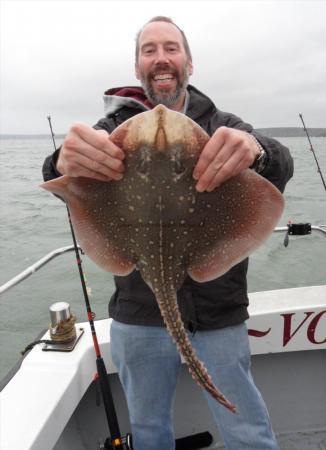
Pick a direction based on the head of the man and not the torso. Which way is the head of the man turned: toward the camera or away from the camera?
toward the camera

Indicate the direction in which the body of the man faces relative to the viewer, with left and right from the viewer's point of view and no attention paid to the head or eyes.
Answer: facing the viewer
